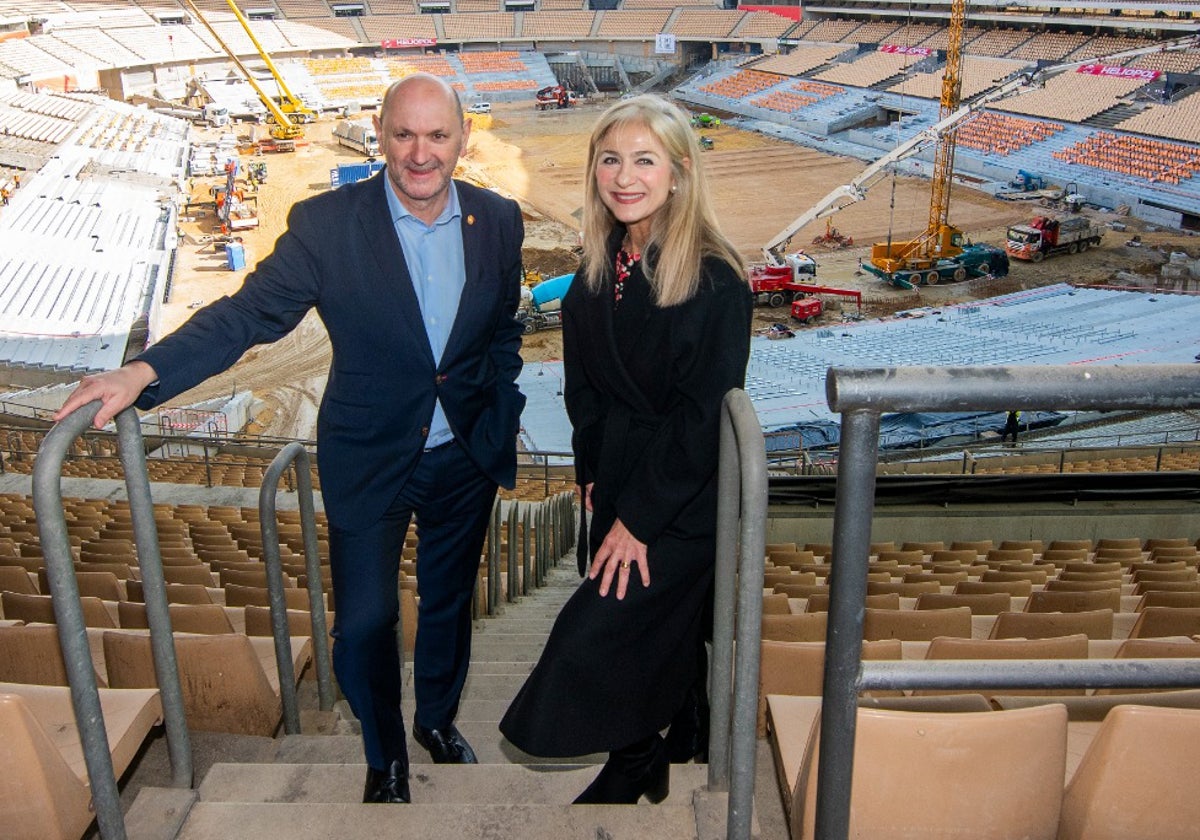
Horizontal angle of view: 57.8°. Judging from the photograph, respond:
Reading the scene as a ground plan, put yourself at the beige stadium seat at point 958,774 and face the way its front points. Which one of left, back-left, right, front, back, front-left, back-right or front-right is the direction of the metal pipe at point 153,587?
left

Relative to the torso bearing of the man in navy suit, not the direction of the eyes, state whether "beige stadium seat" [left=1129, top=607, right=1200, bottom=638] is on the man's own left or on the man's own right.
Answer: on the man's own left

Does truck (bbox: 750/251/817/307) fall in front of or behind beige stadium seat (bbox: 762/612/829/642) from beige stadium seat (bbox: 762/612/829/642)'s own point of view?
in front

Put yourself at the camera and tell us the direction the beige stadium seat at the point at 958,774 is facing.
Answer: facing away from the viewer

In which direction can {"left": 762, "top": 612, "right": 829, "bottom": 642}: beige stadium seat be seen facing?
away from the camera

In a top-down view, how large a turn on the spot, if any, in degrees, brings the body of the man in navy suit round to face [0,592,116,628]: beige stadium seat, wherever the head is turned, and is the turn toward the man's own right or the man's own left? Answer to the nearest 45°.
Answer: approximately 135° to the man's own right

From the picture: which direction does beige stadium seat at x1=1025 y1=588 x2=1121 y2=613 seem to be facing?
away from the camera

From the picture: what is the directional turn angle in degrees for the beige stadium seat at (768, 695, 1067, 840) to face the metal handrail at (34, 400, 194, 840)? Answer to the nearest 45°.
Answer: approximately 90° to its left

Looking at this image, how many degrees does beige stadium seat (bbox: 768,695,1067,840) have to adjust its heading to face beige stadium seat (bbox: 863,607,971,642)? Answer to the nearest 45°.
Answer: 0° — it already faces it

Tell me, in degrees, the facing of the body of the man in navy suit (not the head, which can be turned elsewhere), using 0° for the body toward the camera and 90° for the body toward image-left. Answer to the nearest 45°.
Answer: approximately 0°

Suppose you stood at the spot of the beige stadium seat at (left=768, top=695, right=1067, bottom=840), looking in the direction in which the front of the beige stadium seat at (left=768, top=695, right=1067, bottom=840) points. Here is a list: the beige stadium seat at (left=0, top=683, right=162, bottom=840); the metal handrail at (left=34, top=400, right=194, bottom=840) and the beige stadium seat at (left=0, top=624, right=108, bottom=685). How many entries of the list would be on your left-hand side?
3

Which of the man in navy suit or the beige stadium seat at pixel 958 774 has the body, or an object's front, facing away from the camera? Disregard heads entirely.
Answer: the beige stadium seat

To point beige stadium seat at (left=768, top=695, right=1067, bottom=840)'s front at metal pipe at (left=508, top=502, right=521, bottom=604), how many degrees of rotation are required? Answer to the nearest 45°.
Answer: approximately 45° to its left

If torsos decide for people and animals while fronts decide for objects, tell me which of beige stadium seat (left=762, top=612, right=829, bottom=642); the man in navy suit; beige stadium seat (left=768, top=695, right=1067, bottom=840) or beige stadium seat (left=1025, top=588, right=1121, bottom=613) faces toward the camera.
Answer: the man in navy suit

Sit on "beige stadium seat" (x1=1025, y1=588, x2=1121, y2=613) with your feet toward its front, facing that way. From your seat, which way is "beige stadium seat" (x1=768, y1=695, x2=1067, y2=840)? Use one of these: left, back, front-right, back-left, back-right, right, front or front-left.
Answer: back
